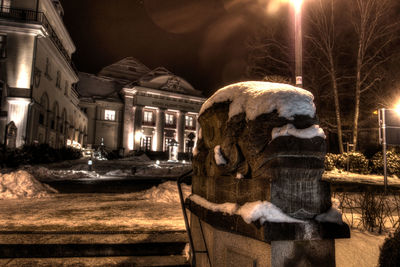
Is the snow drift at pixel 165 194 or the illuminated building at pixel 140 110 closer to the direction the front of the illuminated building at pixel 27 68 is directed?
the snow drift

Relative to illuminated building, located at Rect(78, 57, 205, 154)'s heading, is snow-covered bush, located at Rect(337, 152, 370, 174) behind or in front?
in front

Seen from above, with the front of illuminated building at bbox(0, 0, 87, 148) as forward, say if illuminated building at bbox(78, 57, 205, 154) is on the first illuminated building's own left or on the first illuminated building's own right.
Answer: on the first illuminated building's own left

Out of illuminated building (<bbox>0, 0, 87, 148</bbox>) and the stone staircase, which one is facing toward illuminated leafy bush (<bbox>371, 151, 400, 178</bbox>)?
the illuminated building

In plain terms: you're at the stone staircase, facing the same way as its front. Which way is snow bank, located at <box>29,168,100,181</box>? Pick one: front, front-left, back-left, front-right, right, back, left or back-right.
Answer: back

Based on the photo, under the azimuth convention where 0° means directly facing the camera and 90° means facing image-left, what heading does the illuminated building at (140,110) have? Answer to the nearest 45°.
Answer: approximately 315°

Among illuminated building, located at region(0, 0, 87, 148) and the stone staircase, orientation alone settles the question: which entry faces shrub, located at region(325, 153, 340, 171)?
the illuminated building

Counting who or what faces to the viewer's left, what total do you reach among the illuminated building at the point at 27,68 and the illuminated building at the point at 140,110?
0

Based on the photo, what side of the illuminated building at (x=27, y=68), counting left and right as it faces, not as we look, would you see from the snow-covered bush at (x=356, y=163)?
front

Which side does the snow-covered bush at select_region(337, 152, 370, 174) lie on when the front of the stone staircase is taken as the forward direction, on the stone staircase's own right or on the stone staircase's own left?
on the stone staircase's own left

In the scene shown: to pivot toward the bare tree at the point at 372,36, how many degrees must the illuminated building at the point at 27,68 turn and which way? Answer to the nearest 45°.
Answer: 0° — it already faces it

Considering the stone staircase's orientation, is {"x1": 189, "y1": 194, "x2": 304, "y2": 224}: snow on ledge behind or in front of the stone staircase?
in front

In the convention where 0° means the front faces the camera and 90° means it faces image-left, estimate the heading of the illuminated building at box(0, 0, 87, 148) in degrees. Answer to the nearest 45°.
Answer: approximately 315°
